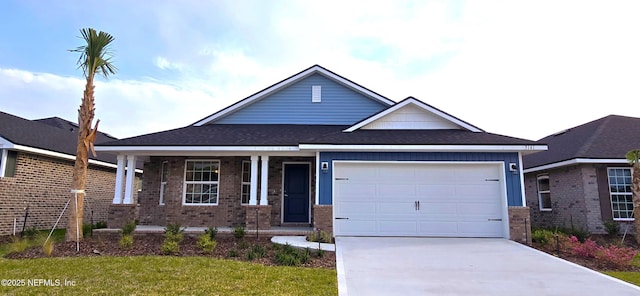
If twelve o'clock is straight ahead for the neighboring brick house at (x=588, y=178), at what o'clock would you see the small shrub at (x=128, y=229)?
The small shrub is roughly at 3 o'clock from the neighboring brick house.

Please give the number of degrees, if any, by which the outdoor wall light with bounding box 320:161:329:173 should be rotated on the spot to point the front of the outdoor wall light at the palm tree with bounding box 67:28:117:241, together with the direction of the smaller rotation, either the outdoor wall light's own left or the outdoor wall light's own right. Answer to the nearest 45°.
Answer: approximately 90° to the outdoor wall light's own right

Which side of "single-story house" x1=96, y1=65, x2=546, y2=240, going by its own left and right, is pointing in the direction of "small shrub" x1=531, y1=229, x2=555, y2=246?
left

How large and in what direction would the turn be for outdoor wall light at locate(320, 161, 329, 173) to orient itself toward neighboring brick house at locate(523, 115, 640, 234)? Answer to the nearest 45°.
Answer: approximately 90° to its left

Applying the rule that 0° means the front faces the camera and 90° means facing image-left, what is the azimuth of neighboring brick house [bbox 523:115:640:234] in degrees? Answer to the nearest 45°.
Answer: approximately 315°

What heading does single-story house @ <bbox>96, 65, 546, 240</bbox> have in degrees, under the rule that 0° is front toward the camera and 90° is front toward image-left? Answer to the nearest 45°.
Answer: approximately 0°
